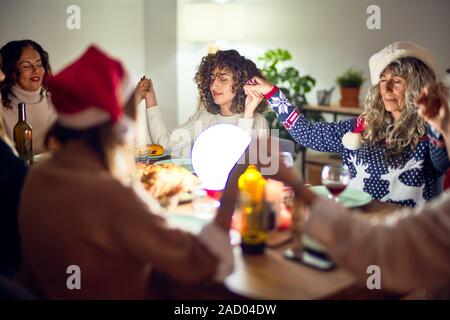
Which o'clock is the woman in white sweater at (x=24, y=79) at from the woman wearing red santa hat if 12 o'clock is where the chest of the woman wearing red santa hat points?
The woman in white sweater is roughly at 10 o'clock from the woman wearing red santa hat.

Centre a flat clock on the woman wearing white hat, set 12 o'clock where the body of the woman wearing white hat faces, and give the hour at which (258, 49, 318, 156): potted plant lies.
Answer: The potted plant is roughly at 4 o'clock from the woman wearing white hat.

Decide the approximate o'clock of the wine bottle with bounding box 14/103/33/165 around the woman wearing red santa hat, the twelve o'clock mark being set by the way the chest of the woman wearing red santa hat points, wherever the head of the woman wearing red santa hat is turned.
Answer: The wine bottle is roughly at 10 o'clock from the woman wearing red santa hat.

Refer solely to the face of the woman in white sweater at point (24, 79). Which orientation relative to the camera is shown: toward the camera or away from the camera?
toward the camera

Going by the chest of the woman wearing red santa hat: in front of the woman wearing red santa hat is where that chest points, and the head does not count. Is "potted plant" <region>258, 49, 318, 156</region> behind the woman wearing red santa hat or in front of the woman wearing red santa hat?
in front

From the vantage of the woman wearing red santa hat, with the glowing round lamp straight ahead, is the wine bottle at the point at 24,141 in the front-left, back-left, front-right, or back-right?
front-left

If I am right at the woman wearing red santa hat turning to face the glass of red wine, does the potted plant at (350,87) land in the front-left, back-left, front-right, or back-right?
front-left

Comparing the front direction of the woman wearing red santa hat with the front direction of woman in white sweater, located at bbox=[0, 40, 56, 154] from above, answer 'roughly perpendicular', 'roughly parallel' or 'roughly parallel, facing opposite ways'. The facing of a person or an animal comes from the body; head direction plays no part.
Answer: roughly perpendicular

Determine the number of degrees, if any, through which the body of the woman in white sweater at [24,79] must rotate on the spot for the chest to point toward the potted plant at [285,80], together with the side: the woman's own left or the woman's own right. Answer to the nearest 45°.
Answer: approximately 90° to the woman's own left

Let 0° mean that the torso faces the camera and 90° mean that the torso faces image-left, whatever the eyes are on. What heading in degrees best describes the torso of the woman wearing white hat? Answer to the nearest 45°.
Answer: approximately 45°

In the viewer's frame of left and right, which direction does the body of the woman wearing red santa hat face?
facing away from the viewer and to the right of the viewer

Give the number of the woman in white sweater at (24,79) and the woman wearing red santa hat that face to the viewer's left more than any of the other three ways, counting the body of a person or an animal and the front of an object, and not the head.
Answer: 0
